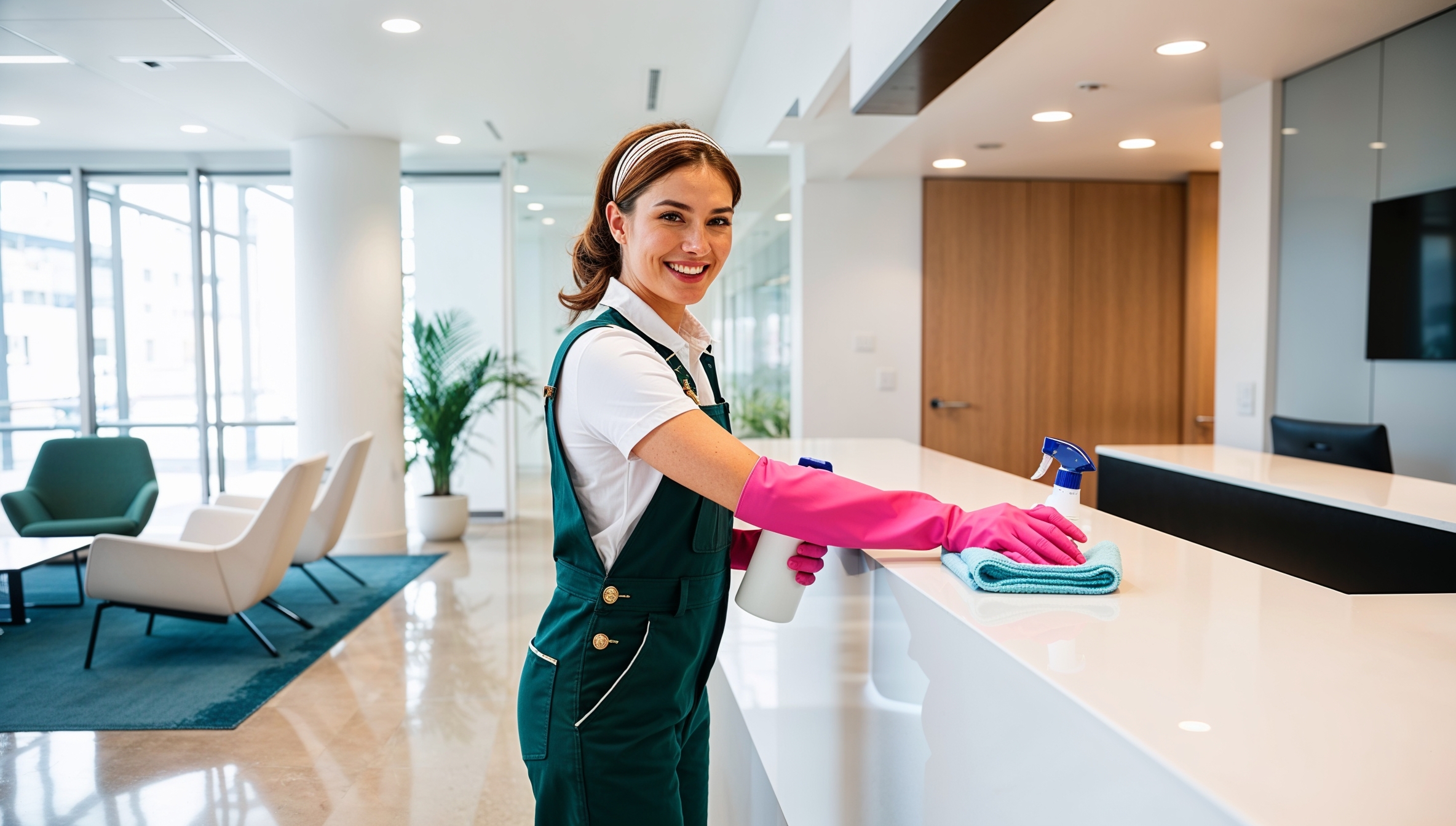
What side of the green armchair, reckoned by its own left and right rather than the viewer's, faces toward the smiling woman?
front

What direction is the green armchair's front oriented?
toward the camera

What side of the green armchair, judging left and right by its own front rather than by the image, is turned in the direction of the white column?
left

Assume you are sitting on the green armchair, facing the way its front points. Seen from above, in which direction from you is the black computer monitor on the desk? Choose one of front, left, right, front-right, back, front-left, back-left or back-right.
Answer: front-left

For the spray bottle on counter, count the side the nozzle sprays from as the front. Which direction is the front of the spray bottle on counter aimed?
to the viewer's left

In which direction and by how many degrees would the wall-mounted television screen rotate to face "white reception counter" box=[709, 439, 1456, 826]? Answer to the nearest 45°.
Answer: approximately 45° to its left

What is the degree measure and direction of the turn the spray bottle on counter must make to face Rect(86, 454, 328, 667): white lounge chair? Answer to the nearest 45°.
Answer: approximately 45° to its right

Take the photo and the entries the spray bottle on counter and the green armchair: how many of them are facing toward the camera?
1

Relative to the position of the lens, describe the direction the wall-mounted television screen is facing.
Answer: facing the viewer and to the left of the viewer

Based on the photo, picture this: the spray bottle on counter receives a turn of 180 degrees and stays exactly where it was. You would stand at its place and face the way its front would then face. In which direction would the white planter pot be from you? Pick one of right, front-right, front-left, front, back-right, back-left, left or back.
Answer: back-left

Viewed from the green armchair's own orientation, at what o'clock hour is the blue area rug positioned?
The blue area rug is roughly at 12 o'clock from the green armchair.

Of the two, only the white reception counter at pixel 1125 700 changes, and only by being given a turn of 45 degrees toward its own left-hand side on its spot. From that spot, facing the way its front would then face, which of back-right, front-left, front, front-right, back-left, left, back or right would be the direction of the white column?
back-right

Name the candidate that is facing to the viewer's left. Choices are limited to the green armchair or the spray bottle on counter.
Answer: the spray bottle on counter
